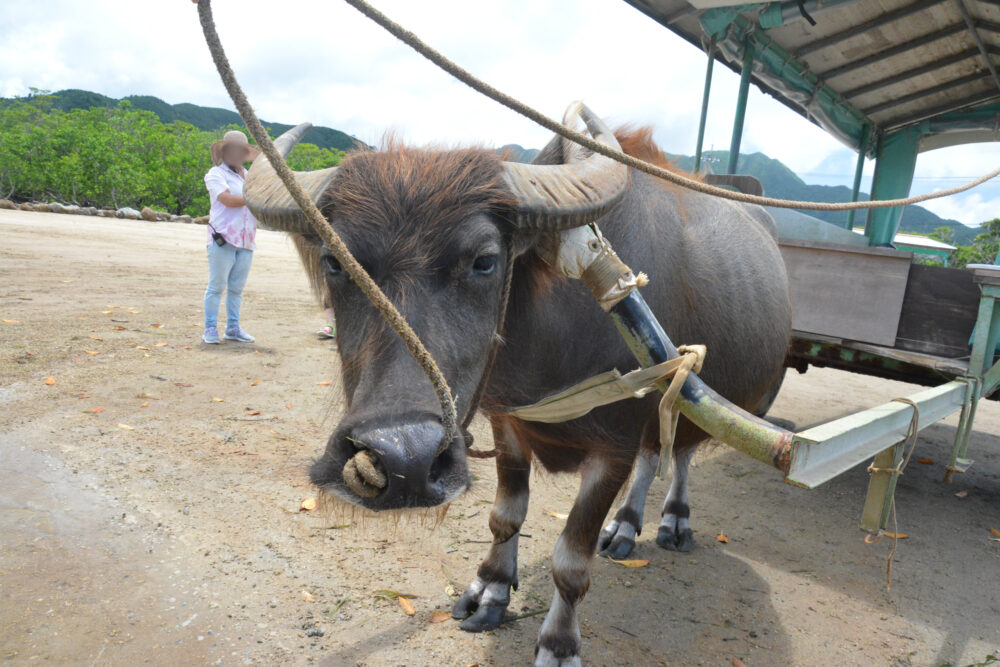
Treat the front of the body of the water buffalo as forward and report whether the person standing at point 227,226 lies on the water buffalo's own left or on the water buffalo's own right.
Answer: on the water buffalo's own right

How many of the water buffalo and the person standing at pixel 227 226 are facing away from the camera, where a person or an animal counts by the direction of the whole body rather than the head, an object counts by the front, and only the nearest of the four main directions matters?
0

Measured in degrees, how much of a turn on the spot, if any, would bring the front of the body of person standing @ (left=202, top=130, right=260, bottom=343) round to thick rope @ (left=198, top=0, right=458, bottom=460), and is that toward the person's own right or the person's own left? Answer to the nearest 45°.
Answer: approximately 45° to the person's own right

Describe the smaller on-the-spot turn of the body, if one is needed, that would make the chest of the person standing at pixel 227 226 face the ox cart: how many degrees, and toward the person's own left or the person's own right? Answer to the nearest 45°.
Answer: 0° — they already face it

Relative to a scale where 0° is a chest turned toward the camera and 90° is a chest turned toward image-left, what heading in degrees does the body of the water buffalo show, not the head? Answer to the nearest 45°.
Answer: approximately 45°

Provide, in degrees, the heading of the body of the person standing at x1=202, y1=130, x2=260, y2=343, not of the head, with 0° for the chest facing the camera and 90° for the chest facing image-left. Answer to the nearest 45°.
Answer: approximately 315°
